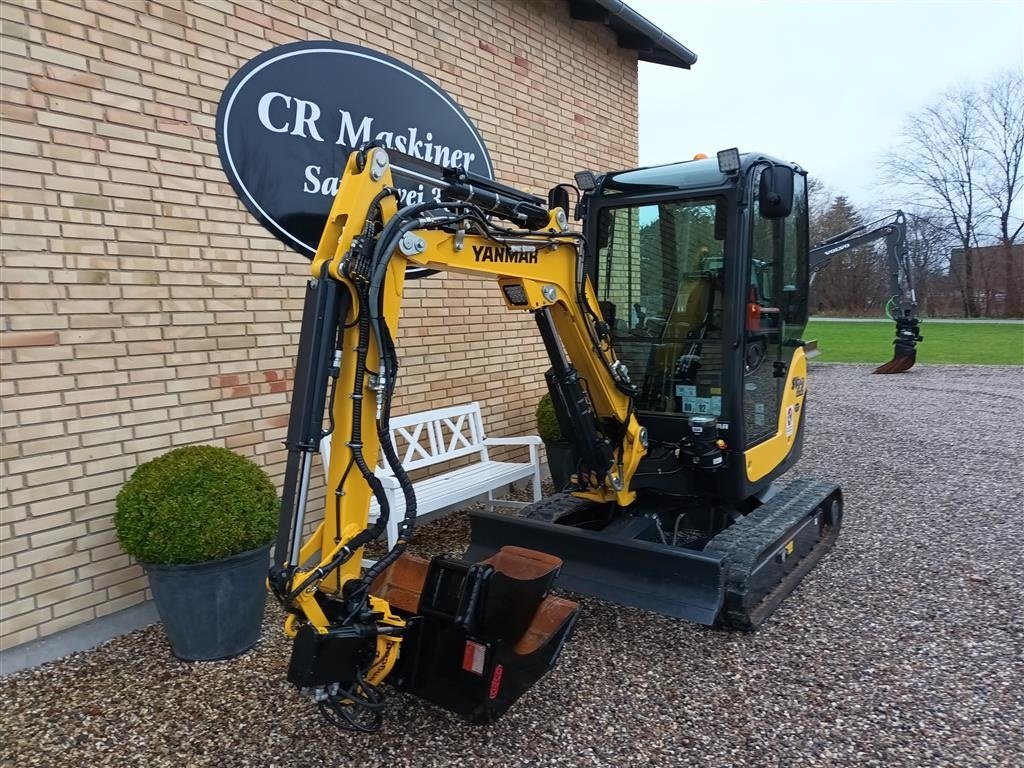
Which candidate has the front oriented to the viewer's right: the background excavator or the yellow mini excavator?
the background excavator

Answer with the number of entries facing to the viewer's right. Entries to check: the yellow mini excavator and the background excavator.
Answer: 1

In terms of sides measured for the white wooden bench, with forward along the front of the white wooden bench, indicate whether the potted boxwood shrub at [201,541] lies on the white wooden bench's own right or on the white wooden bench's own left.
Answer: on the white wooden bench's own right

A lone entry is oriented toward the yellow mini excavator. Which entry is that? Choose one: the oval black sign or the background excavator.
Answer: the oval black sign

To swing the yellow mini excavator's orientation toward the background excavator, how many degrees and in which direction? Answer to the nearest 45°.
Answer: approximately 180°

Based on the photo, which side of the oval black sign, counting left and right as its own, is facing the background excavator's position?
left

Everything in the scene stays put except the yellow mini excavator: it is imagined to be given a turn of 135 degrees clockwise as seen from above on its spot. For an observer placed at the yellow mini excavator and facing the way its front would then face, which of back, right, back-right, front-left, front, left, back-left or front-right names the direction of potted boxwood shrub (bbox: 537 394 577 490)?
front

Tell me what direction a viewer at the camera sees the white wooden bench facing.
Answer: facing the viewer and to the right of the viewer

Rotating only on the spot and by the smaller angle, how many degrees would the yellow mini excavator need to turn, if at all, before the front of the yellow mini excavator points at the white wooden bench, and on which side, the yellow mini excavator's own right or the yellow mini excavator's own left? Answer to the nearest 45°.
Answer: approximately 90° to the yellow mini excavator's own right

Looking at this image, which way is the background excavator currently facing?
to the viewer's right

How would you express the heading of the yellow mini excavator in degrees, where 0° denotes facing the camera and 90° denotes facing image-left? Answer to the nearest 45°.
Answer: approximately 45°

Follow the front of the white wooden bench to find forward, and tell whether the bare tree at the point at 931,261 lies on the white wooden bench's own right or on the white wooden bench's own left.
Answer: on the white wooden bench's own left

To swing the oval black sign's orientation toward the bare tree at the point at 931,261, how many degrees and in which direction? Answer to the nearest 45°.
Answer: approximately 90° to its left
